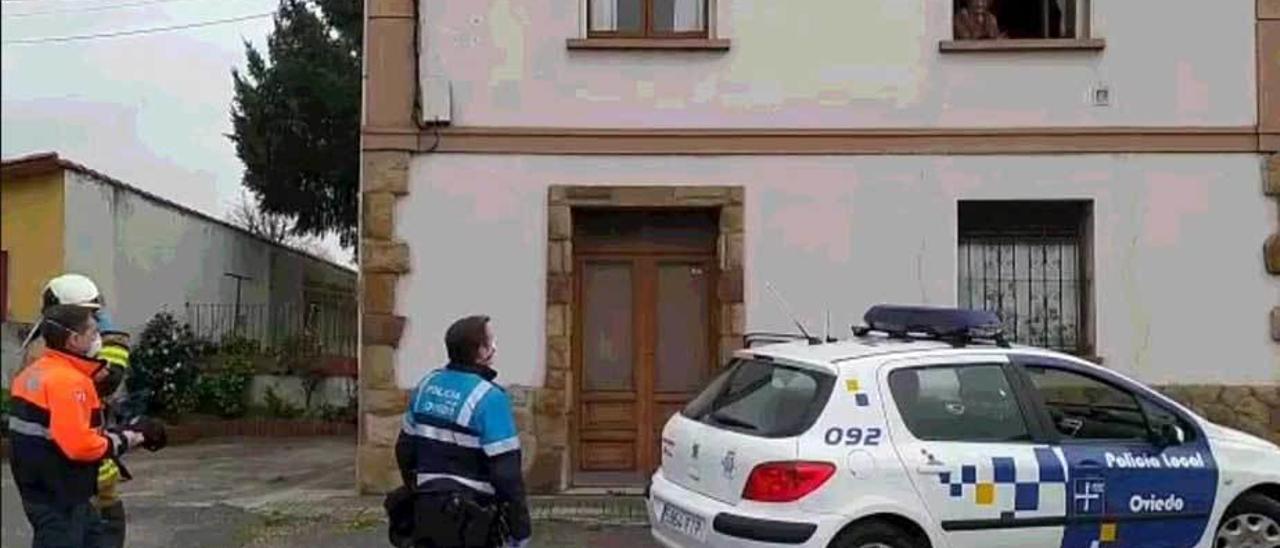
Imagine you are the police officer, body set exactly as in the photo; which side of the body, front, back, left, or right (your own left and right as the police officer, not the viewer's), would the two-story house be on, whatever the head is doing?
front

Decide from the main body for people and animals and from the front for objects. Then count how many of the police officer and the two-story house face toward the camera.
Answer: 1

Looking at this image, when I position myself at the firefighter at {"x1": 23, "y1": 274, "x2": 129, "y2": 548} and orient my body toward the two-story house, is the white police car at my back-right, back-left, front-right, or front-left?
front-right

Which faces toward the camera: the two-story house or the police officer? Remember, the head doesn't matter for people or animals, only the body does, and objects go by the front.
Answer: the two-story house

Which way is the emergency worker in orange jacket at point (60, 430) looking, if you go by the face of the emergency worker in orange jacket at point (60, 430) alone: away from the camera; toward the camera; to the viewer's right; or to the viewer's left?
to the viewer's right

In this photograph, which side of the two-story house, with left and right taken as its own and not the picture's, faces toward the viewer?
front

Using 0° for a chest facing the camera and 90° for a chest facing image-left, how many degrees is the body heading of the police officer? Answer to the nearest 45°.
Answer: approximately 225°

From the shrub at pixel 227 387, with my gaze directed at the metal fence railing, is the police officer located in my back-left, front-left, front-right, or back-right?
back-right

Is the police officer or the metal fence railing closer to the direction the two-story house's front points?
the police officer

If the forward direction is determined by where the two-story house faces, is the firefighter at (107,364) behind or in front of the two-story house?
in front

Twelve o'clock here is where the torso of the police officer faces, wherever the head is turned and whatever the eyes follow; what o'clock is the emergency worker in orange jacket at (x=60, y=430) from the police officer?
The emergency worker in orange jacket is roughly at 8 o'clock from the police officer.

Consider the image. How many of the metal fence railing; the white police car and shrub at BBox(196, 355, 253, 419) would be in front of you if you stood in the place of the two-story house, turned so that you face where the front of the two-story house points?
1

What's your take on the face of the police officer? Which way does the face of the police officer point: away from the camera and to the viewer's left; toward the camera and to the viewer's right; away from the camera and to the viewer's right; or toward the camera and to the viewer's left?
away from the camera and to the viewer's right

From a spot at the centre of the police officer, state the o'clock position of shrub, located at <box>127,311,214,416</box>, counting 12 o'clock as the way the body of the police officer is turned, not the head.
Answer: The shrub is roughly at 10 o'clock from the police officer.

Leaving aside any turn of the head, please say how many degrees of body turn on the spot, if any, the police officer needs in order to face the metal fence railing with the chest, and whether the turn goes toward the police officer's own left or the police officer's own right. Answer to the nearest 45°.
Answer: approximately 45° to the police officer's own left
